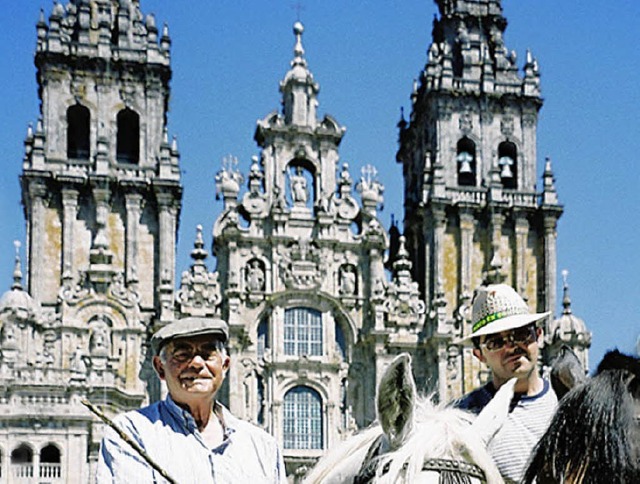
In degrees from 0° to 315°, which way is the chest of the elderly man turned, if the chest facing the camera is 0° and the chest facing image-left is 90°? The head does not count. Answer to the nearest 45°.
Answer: approximately 0°

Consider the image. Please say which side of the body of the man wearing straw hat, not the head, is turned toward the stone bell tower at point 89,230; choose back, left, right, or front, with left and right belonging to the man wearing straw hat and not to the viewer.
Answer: back

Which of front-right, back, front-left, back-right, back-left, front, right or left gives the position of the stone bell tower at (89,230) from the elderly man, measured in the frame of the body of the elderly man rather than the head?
back

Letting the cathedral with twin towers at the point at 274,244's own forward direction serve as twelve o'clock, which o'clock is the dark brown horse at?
The dark brown horse is roughly at 12 o'clock from the cathedral with twin towers.

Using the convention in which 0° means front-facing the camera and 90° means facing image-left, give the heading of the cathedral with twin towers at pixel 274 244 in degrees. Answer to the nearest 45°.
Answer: approximately 0°

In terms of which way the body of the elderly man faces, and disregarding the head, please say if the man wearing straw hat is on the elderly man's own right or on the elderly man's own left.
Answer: on the elderly man's own left

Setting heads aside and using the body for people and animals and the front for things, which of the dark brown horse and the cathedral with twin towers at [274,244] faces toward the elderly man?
the cathedral with twin towers

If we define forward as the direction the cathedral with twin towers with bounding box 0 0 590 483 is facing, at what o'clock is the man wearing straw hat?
The man wearing straw hat is roughly at 12 o'clock from the cathedral with twin towers.
